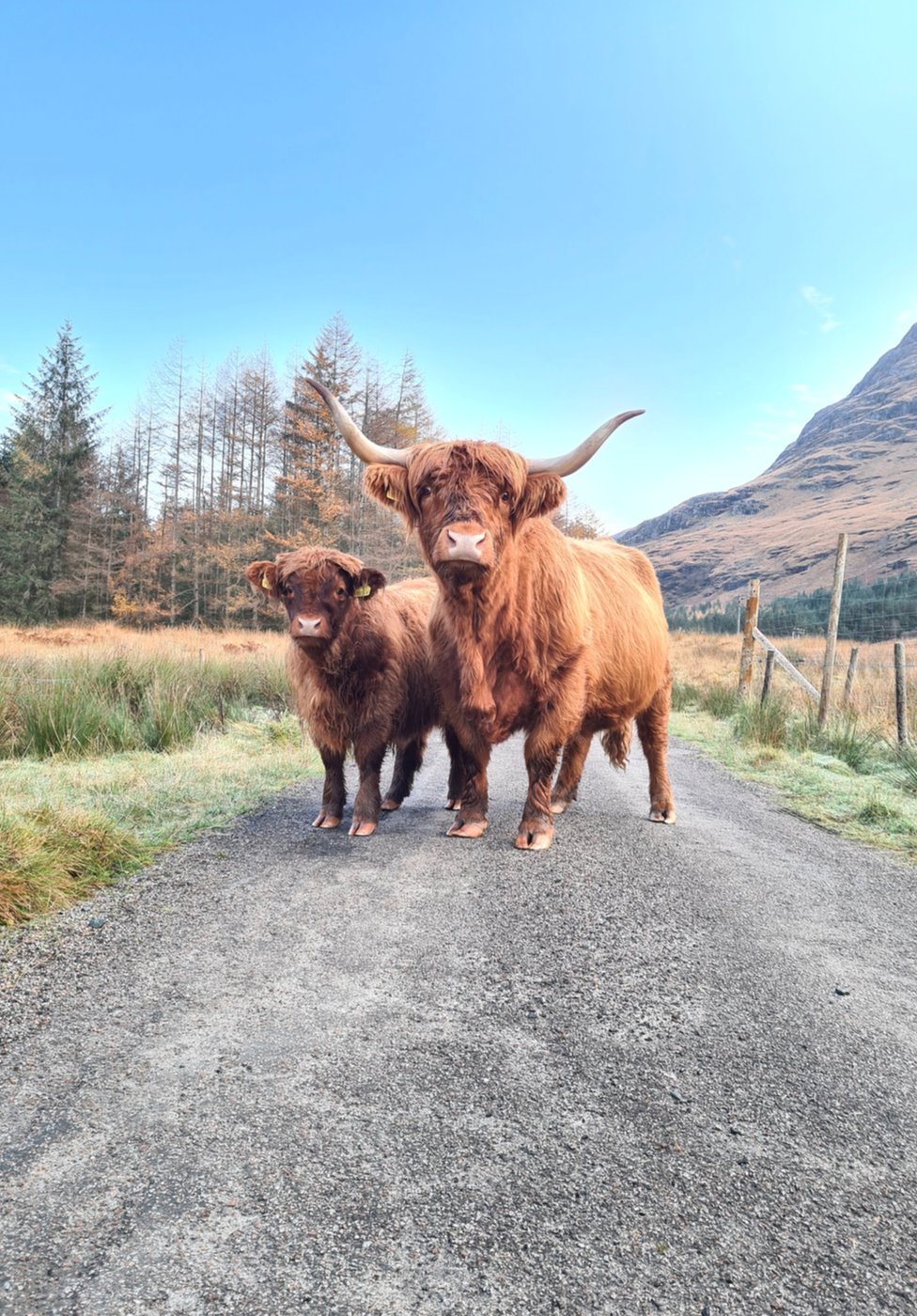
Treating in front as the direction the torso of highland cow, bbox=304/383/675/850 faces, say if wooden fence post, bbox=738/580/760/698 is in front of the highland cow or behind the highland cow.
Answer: behind

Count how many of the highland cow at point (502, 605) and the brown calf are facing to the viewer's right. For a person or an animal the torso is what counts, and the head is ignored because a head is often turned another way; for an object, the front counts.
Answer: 0

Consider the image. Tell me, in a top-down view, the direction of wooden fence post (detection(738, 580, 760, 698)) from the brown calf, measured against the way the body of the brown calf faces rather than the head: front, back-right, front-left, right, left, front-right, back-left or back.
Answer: back

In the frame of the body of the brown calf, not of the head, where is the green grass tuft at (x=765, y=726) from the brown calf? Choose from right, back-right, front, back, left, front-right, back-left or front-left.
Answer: back

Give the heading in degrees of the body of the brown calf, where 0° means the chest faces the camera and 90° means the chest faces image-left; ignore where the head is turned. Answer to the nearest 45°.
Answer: approximately 45°

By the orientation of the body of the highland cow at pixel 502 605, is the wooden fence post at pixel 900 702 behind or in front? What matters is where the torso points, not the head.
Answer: behind

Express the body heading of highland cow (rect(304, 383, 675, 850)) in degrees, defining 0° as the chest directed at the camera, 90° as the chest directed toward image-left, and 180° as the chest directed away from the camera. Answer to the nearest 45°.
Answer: approximately 45°

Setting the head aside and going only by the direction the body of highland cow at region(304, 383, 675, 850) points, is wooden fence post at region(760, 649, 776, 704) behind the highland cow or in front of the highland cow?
behind

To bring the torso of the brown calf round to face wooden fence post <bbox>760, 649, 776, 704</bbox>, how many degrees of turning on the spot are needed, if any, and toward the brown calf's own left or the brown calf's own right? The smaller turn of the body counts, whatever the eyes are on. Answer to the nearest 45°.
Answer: approximately 180°
